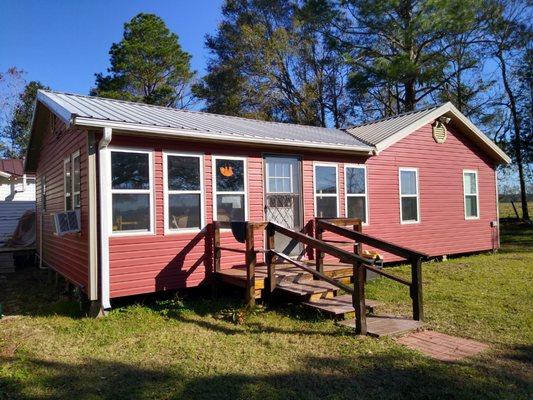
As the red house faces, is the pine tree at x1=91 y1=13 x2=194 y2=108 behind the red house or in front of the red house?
behind

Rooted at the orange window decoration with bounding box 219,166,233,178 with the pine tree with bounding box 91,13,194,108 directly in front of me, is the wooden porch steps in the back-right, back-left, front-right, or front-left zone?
back-right

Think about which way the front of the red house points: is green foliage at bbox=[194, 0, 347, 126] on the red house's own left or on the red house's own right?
on the red house's own left

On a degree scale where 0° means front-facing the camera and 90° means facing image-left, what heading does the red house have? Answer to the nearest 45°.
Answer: approximately 315°
